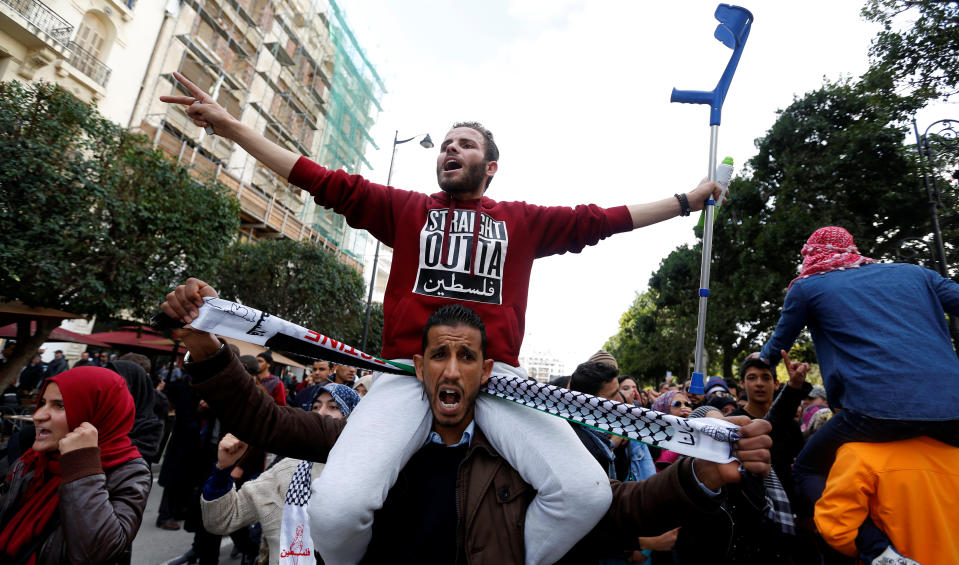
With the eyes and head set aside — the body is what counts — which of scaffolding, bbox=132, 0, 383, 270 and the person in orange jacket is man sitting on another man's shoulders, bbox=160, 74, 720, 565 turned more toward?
the person in orange jacket

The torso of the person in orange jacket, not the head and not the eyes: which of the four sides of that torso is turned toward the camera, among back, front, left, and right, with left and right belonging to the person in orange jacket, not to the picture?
back

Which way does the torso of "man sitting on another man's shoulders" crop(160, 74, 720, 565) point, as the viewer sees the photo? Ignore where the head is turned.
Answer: toward the camera

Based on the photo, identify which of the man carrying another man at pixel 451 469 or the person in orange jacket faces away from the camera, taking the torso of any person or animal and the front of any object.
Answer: the person in orange jacket

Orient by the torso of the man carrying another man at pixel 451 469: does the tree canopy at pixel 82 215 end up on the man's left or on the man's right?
on the man's right

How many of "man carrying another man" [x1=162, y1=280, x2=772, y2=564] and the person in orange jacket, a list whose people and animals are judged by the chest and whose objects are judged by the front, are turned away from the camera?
1

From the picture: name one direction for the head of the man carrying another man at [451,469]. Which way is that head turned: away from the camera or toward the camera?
toward the camera

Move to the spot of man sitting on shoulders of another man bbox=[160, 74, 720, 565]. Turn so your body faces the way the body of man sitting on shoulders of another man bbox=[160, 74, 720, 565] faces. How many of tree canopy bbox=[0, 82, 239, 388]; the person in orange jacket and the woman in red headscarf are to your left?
1

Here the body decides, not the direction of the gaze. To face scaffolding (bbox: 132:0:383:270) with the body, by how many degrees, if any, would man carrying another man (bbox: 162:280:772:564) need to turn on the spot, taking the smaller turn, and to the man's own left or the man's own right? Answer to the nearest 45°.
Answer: approximately 135° to the man's own right

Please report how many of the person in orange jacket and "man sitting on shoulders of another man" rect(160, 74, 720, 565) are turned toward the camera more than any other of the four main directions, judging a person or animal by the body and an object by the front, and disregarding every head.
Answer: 1

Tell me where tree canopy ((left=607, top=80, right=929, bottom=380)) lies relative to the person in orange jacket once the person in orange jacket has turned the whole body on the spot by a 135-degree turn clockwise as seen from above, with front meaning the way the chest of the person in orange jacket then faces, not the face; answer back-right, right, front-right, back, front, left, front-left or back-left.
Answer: back-left

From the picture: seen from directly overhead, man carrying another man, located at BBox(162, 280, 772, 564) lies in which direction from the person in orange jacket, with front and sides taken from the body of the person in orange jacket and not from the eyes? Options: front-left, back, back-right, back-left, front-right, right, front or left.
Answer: back-left

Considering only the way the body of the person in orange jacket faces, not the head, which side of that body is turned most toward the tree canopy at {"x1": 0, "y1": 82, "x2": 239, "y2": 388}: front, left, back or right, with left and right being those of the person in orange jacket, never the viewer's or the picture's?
left
